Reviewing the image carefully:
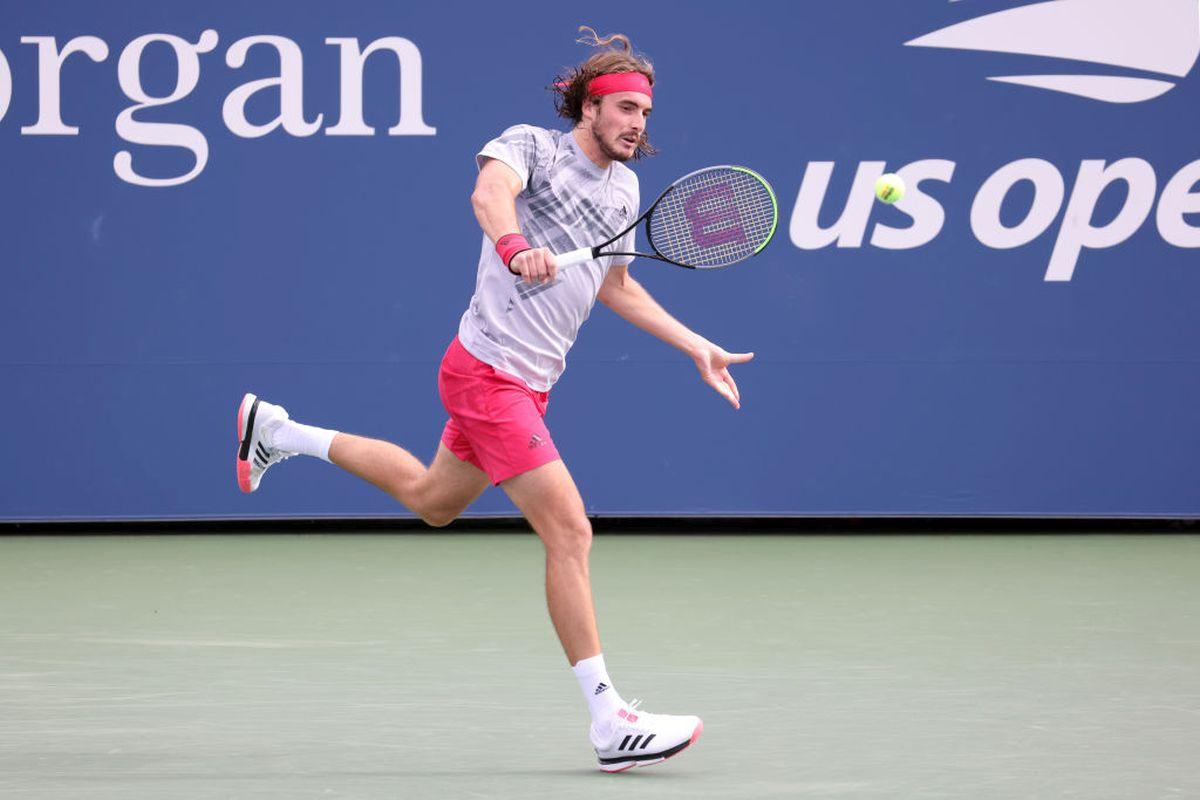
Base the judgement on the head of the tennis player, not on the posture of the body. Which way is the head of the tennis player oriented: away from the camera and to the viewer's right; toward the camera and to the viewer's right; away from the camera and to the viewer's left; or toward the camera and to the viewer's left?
toward the camera and to the viewer's right

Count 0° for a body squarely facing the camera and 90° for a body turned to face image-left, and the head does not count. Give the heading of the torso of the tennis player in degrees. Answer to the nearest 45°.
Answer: approximately 315°
